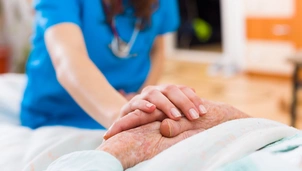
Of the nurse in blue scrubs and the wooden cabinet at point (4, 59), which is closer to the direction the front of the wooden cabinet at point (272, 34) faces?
the nurse in blue scrubs

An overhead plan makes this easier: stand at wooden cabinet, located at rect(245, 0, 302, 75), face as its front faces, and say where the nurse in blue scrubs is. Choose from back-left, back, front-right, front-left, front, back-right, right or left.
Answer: front

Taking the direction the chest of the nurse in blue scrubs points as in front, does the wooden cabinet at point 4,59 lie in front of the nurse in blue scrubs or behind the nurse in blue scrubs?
behind

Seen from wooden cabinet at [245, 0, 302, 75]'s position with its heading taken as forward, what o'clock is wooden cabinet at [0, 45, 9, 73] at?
wooden cabinet at [0, 45, 9, 73] is roughly at 2 o'clock from wooden cabinet at [245, 0, 302, 75].

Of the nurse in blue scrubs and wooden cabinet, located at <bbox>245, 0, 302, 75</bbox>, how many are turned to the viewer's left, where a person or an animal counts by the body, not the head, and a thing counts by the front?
0

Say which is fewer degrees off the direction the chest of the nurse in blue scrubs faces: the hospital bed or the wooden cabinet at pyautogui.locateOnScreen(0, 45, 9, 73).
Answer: the hospital bed

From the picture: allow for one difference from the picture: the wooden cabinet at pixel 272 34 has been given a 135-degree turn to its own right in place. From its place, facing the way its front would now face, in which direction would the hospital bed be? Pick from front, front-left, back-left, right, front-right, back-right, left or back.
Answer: back-left

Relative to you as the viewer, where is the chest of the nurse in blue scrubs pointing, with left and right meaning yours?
facing the viewer and to the right of the viewer

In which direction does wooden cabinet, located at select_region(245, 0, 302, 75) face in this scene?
toward the camera

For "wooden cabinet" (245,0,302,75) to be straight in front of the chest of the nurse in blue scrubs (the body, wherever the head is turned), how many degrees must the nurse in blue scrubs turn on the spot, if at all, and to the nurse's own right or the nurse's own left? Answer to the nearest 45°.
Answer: approximately 90° to the nurse's own left
